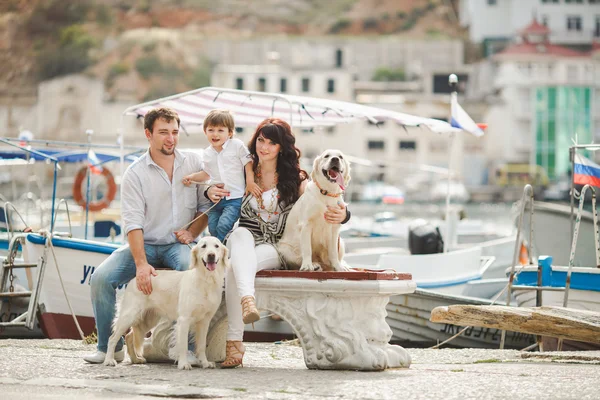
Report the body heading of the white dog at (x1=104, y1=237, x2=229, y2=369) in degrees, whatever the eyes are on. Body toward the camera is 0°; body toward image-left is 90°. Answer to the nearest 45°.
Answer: approximately 315°

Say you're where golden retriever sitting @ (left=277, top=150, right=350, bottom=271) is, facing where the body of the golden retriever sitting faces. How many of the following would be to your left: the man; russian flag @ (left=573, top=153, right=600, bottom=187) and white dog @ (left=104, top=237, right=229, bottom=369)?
1

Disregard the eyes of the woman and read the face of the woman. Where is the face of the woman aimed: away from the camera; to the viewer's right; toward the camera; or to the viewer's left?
toward the camera

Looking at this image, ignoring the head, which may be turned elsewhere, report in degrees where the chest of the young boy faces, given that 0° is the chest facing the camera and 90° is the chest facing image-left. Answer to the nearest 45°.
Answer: approximately 45°

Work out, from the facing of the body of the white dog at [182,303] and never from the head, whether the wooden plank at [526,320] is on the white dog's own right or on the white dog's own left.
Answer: on the white dog's own left

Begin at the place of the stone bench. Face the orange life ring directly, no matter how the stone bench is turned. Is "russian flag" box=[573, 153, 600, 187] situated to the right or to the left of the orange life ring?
right

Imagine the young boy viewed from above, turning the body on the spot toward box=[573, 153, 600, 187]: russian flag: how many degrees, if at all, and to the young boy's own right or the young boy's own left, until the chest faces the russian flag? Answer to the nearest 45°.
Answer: approximately 180°

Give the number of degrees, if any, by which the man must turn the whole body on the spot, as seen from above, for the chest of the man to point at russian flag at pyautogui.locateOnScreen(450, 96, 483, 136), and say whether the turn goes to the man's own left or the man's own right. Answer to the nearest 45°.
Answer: approximately 135° to the man's own left

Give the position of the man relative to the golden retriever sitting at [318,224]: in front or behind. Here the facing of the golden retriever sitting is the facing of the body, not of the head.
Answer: behind

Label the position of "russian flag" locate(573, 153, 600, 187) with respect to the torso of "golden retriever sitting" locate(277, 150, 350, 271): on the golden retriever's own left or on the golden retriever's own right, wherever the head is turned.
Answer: on the golden retriever's own left

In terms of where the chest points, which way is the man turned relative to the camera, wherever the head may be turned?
toward the camera

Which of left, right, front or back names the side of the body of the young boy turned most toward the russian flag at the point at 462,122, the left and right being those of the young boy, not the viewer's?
back
